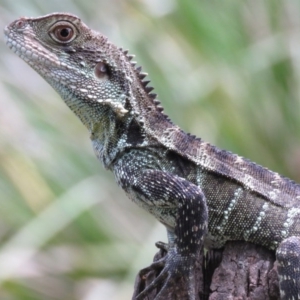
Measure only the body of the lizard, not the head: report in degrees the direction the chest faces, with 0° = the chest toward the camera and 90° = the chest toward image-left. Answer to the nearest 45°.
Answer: approximately 90°
